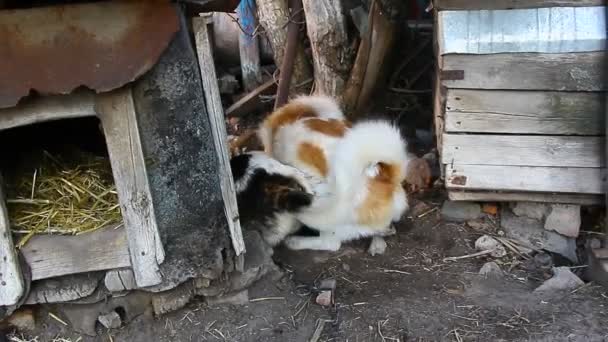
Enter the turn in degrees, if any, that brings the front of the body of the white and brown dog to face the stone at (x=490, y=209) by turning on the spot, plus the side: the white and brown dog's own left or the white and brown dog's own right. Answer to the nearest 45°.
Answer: approximately 135° to the white and brown dog's own right

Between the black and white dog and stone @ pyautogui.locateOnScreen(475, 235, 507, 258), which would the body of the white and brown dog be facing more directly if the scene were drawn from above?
the black and white dog

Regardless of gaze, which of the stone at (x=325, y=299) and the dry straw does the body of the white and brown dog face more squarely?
the dry straw

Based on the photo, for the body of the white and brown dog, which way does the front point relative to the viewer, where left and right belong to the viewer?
facing away from the viewer and to the left of the viewer
